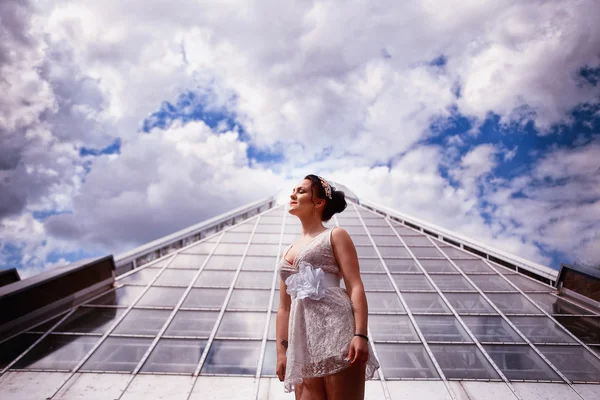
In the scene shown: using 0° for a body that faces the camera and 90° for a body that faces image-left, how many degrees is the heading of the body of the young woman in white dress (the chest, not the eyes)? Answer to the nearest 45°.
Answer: approximately 45°
